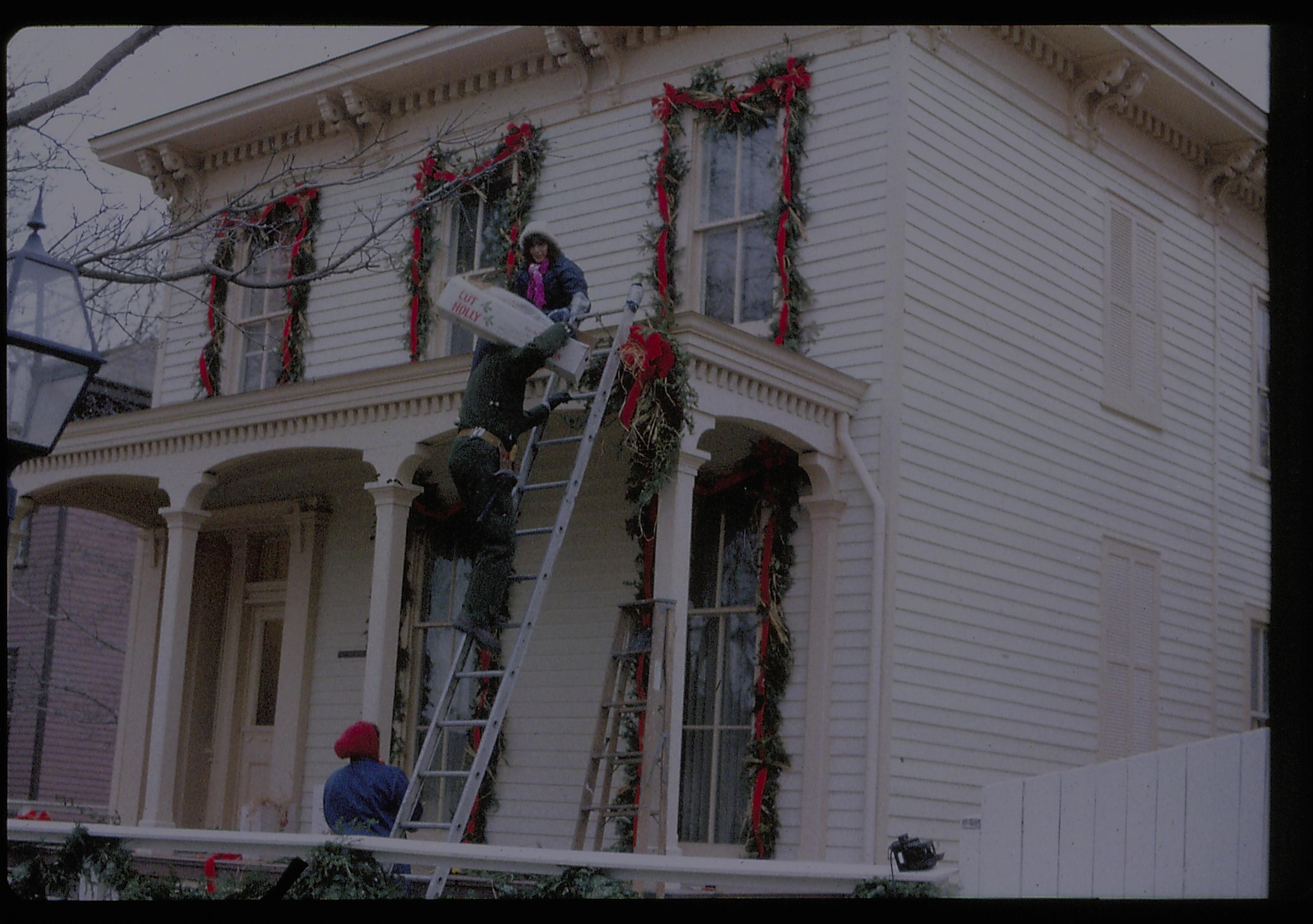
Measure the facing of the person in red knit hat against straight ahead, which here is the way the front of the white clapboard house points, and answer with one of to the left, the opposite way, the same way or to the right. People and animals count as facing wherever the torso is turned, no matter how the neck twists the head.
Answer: the opposite way

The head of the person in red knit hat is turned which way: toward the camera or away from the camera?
away from the camera

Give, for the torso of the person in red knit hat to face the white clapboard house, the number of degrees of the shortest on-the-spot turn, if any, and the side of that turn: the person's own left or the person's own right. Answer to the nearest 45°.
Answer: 0° — they already face it

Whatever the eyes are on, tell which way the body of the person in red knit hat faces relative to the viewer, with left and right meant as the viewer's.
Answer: facing away from the viewer and to the right of the viewer

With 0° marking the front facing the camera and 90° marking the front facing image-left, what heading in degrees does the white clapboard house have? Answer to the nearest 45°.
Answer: approximately 45°

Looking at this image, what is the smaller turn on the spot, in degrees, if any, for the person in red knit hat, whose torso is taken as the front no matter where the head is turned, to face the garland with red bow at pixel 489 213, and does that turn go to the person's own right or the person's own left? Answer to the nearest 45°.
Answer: approximately 45° to the person's own left
